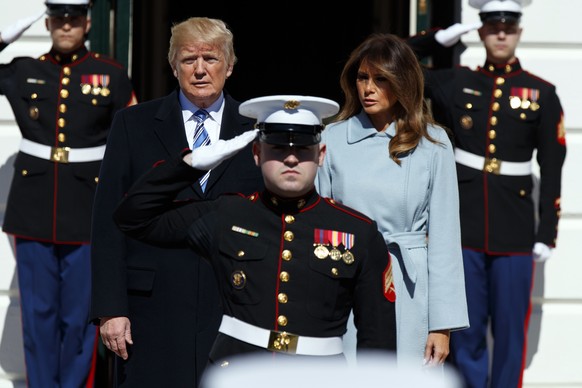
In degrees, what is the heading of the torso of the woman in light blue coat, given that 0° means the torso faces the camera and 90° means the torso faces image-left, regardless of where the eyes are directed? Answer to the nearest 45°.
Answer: approximately 0°

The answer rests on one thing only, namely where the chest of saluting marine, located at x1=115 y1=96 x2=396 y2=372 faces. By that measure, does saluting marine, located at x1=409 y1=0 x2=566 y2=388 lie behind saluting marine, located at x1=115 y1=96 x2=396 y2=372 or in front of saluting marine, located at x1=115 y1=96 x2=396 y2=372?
behind

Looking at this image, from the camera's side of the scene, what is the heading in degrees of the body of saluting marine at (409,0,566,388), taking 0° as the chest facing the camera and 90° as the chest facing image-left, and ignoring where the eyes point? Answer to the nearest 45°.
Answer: approximately 0°

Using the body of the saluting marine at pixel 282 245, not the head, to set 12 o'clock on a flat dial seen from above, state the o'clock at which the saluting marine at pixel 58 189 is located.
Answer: the saluting marine at pixel 58 189 is roughly at 5 o'clock from the saluting marine at pixel 282 245.

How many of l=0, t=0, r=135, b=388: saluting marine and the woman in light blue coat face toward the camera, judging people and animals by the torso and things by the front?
2

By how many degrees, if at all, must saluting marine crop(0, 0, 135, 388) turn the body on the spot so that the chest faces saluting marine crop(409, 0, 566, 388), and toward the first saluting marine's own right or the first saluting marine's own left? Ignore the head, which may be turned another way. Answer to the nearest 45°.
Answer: approximately 90° to the first saluting marine's own left

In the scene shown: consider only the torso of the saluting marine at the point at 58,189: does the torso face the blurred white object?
yes

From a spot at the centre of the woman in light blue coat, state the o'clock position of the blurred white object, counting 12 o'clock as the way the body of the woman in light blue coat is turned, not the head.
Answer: The blurred white object is roughly at 12 o'clock from the woman in light blue coat.
